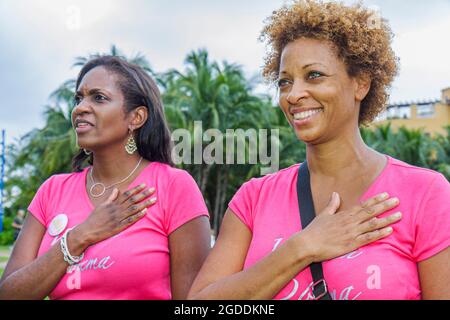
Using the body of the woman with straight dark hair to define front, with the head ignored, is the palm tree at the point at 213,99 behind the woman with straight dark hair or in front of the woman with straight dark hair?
behind

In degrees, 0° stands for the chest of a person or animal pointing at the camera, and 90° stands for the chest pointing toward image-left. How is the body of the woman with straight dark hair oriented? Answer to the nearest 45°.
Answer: approximately 45°

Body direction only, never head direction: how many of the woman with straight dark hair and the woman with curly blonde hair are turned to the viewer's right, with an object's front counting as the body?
0

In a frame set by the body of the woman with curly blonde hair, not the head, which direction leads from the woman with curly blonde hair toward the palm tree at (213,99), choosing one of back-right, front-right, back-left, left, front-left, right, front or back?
back-right

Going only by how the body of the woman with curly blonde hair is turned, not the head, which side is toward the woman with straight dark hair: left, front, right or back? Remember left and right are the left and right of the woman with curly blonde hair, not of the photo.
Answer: right

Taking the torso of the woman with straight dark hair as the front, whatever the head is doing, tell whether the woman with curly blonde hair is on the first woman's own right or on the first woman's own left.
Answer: on the first woman's own left
